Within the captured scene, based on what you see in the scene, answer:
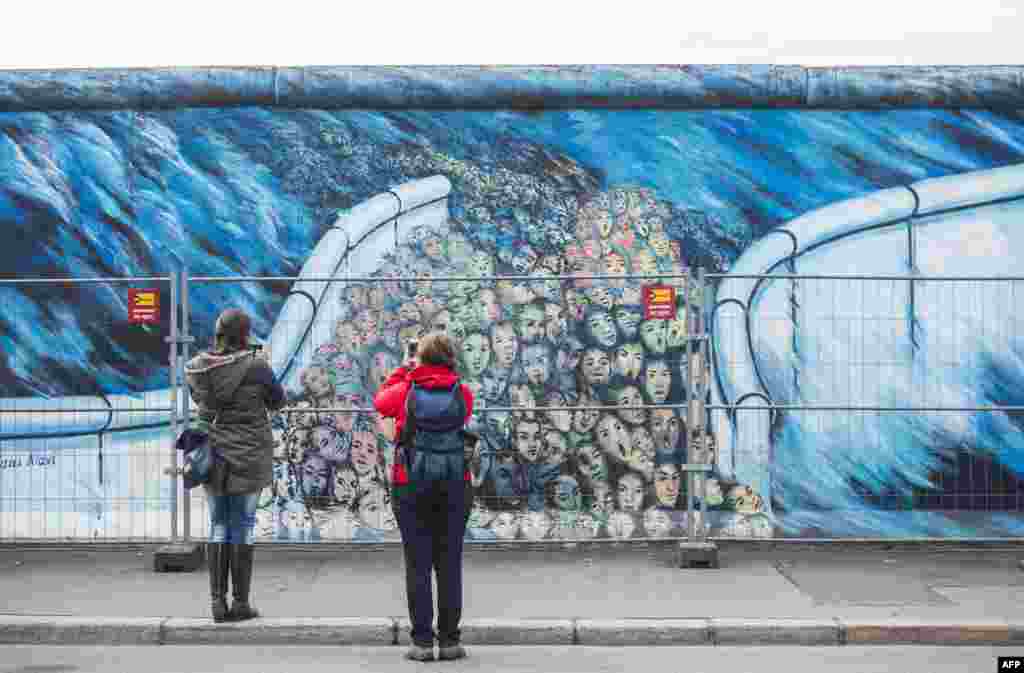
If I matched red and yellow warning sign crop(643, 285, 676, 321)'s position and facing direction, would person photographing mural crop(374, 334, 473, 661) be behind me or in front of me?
in front

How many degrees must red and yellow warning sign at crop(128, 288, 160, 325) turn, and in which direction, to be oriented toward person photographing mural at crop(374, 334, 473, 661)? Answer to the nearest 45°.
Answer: approximately 45° to its left

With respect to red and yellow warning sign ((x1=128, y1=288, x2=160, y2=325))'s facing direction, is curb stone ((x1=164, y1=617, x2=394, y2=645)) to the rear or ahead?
ahead

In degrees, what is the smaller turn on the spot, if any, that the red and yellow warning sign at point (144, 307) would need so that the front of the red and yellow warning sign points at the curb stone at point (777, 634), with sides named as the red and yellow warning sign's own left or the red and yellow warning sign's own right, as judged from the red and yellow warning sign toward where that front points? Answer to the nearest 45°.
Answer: approximately 45° to the red and yellow warning sign's own left

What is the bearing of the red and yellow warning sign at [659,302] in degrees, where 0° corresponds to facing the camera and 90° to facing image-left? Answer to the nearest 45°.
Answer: approximately 0°

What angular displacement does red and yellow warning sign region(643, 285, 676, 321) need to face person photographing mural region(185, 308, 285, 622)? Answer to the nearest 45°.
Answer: approximately 45° to its right

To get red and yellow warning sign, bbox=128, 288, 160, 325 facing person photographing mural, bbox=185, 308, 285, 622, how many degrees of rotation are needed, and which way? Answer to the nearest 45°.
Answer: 0° — it already faces them

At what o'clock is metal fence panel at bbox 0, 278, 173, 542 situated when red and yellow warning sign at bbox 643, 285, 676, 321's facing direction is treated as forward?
The metal fence panel is roughly at 3 o'clock from the red and yellow warning sign.

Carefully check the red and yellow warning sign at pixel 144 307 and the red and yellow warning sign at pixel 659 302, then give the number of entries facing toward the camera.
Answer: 2
